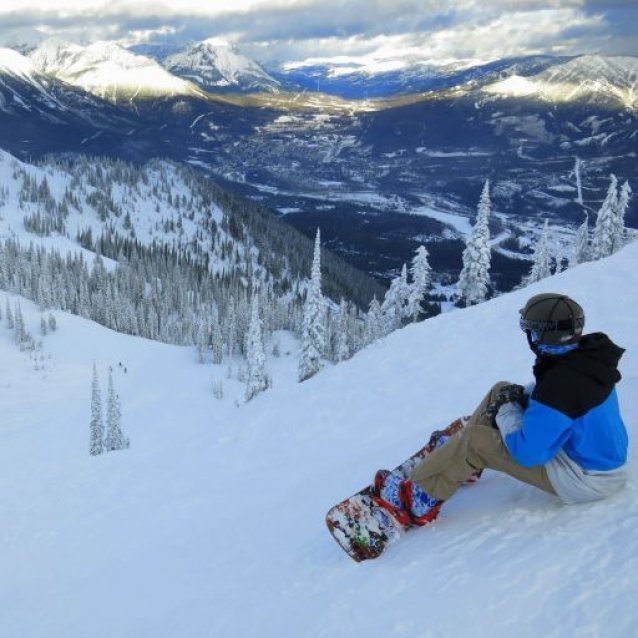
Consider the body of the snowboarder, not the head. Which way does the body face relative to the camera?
to the viewer's left

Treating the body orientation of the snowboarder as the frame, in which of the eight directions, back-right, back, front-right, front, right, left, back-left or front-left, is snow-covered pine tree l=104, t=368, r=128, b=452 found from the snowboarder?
front-right
